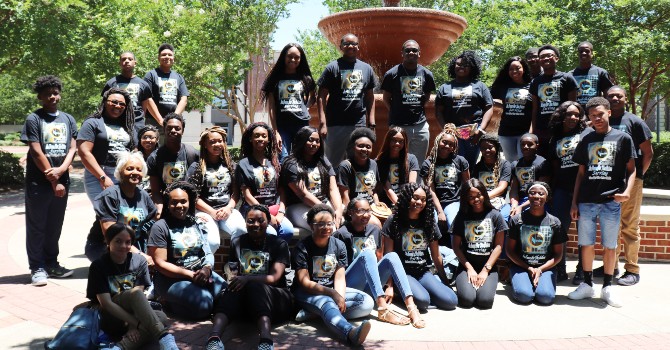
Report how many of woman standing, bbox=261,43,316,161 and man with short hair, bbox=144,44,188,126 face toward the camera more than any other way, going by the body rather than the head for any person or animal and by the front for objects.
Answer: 2

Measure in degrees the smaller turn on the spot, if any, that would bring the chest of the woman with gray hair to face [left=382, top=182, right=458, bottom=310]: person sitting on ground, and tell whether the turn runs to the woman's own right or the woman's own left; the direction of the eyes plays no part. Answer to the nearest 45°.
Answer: approximately 45° to the woman's own left

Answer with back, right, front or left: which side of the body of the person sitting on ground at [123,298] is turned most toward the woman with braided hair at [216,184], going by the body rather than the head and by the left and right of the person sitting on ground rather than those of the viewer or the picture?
left

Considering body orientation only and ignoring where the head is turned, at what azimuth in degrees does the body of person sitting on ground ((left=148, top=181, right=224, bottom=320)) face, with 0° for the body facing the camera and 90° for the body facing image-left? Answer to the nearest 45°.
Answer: approximately 315°

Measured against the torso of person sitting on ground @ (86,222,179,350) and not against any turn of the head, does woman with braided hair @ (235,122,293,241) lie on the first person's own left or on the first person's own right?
on the first person's own left

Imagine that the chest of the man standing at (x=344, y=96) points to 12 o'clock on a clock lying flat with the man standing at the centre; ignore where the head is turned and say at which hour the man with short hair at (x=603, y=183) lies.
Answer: The man with short hair is roughly at 10 o'clock from the man standing.

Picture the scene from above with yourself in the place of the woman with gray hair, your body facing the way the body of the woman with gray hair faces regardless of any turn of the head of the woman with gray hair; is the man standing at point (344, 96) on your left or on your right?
on your left
